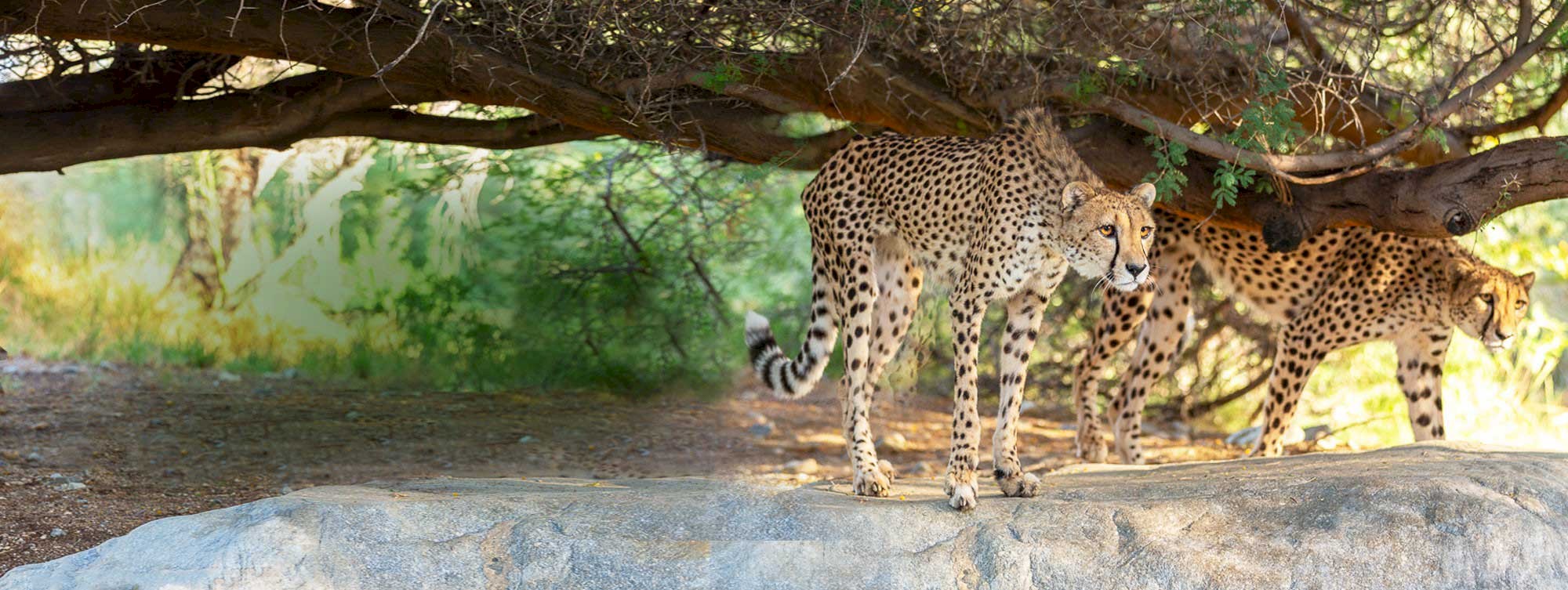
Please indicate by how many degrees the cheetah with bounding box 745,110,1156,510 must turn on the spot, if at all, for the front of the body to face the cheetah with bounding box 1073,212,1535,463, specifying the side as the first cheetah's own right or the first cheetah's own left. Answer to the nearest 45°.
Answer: approximately 90° to the first cheetah's own left

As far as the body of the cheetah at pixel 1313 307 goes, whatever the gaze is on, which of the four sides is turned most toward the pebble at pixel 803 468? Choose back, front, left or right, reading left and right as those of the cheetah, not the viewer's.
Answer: back

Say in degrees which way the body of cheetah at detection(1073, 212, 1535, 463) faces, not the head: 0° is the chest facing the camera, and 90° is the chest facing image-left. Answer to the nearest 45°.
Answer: approximately 270°

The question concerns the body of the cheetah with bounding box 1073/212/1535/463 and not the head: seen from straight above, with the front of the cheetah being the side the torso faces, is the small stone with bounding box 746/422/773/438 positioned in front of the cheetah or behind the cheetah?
behind

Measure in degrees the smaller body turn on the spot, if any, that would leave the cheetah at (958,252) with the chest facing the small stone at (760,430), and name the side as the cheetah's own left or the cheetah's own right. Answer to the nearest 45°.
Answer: approximately 135° to the cheetah's own left

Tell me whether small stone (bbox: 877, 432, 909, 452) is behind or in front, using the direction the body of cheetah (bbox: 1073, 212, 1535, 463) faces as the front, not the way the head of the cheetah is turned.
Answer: behind

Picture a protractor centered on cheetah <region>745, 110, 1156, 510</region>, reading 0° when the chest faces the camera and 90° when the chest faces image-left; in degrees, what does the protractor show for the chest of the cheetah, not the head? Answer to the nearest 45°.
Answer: approximately 315°

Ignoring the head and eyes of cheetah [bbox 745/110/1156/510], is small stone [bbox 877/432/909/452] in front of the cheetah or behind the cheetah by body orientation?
behind

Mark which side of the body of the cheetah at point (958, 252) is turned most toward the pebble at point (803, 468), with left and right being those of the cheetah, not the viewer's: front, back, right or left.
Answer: back
